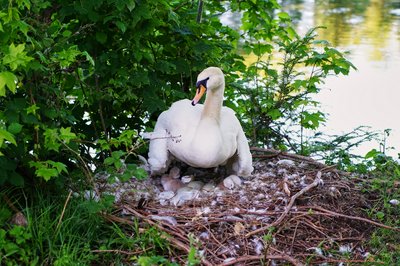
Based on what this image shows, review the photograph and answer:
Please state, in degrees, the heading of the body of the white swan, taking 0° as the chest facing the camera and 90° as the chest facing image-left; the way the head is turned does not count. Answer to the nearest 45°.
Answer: approximately 0°

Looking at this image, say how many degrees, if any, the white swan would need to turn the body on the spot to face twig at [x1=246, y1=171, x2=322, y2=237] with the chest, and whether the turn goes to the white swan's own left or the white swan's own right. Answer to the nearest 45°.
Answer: approximately 45° to the white swan's own left
